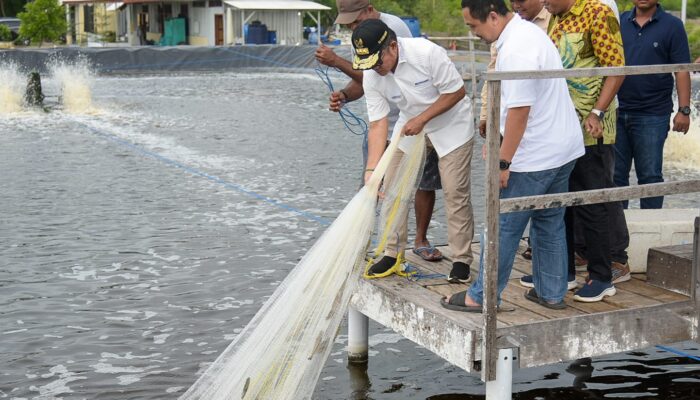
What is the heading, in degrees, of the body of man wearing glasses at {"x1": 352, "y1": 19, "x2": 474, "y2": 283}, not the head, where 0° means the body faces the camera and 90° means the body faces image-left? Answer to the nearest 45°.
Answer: approximately 45°

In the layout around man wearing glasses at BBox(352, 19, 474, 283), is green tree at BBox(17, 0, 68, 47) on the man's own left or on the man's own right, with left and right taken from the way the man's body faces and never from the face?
on the man's own right

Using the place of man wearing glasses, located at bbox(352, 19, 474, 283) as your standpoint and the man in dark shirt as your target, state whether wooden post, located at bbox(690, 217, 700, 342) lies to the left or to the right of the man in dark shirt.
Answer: right

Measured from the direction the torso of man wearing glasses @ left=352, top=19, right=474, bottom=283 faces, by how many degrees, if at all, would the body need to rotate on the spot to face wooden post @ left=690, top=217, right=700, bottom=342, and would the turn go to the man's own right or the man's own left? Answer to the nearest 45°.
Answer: approximately 135° to the man's own left

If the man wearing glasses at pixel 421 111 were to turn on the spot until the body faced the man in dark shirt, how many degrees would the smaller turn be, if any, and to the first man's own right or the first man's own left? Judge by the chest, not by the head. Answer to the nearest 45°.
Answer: approximately 180°
